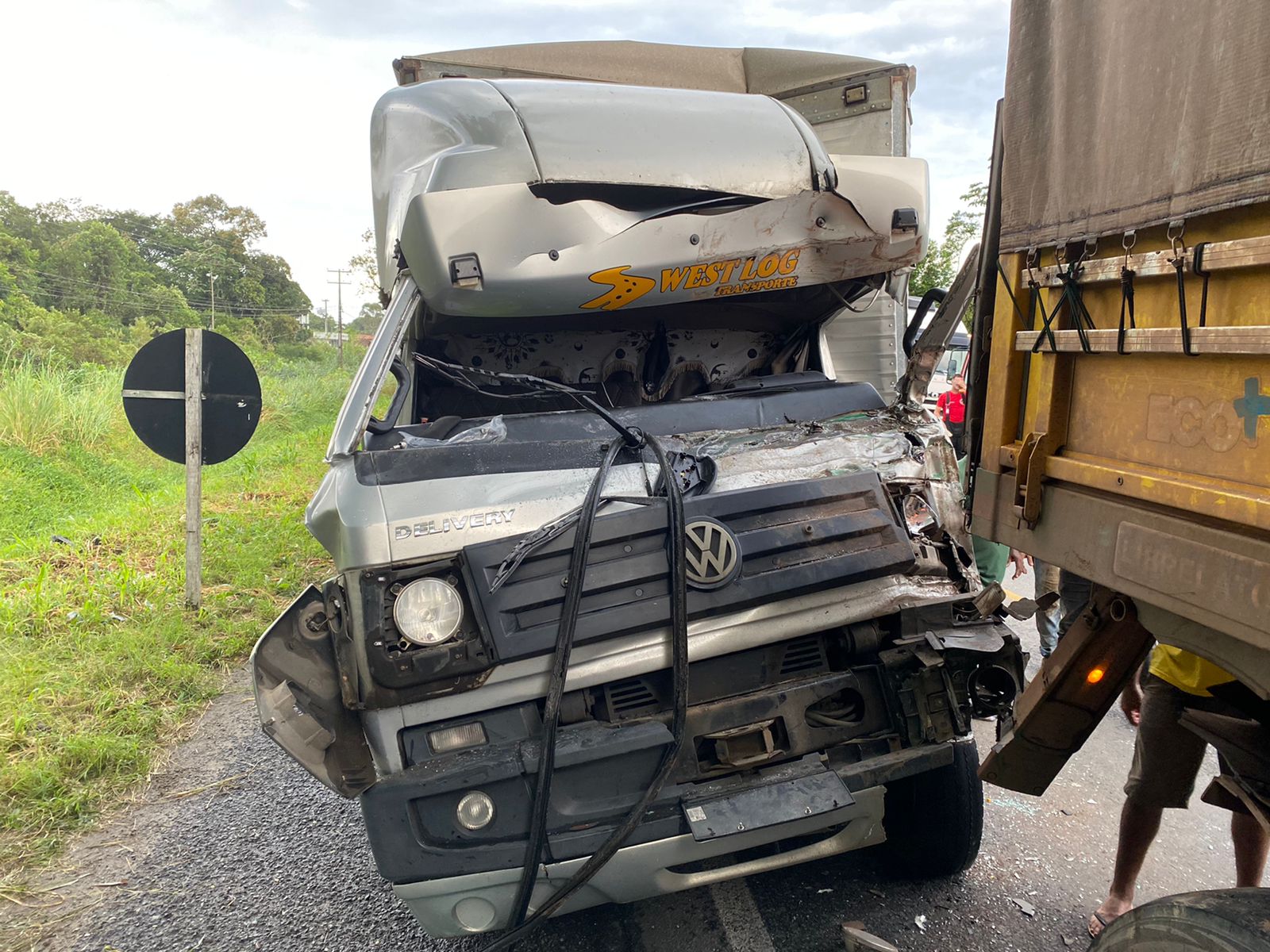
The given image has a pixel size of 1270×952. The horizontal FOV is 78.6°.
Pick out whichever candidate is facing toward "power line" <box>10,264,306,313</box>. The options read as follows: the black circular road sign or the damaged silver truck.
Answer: the black circular road sign

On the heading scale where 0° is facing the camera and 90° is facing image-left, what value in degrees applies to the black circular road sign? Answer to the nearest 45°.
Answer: approximately 180°

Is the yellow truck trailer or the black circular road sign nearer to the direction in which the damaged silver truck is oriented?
the yellow truck trailer

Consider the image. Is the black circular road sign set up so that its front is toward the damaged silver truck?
no

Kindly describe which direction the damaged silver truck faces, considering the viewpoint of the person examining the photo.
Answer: facing the viewer

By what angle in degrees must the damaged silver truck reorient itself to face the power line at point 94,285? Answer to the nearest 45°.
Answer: approximately 135° to its right

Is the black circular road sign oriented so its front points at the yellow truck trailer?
no

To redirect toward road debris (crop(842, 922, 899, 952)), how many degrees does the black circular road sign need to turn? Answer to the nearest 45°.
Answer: approximately 180°

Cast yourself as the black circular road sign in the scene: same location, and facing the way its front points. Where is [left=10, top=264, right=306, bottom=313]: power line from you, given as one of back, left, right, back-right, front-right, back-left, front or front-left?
front

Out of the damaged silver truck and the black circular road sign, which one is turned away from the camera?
the black circular road sign

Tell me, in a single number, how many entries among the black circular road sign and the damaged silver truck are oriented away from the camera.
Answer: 1

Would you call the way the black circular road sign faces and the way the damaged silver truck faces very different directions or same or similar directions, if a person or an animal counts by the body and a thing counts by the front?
very different directions
